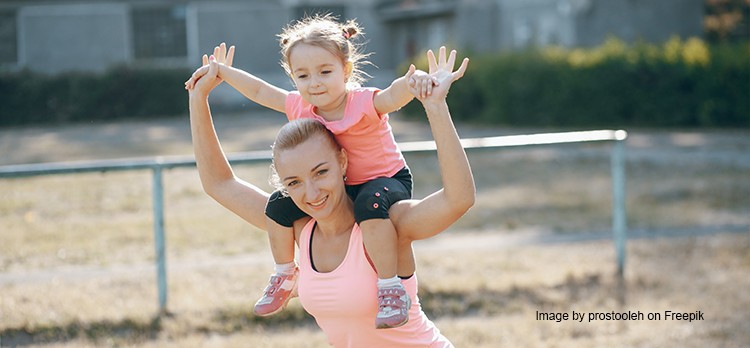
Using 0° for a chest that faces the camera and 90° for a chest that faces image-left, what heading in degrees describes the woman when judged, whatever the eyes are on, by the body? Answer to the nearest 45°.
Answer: approximately 45°

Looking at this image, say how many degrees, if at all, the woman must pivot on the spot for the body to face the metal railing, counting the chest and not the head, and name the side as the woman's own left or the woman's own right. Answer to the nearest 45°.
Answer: approximately 135° to the woman's own right

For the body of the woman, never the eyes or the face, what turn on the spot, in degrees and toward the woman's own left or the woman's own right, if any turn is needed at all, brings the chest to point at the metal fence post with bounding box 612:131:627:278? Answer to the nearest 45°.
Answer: approximately 180°

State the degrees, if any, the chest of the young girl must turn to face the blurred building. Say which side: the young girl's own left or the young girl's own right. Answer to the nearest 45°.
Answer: approximately 135° to the young girl's own right

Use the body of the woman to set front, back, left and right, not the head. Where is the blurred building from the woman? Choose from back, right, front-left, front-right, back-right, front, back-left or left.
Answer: back-right

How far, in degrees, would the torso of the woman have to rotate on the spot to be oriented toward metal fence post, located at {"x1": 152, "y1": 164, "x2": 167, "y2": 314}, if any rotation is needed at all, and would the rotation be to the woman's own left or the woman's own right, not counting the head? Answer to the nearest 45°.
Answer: approximately 135° to the woman's own right

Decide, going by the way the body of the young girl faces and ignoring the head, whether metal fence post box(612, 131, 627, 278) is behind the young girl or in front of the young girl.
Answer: behind
